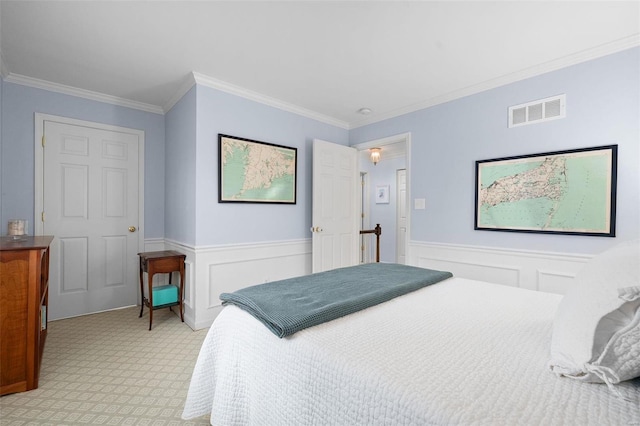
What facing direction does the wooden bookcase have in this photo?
to the viewer's right

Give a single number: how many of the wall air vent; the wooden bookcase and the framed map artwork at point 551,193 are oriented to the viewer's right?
1

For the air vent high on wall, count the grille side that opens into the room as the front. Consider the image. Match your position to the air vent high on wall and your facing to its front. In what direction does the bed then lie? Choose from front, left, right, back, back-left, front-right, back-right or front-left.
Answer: front-left

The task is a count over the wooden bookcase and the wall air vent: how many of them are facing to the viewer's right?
1

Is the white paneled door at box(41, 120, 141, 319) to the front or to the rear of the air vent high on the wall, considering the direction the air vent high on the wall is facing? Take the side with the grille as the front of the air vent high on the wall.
to the front

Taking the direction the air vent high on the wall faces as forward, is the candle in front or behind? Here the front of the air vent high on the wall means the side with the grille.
in front

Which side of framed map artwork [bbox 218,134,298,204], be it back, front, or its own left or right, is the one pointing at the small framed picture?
left

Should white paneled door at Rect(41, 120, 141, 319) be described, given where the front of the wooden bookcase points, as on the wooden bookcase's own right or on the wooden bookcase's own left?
on the wooden bookcase's own left

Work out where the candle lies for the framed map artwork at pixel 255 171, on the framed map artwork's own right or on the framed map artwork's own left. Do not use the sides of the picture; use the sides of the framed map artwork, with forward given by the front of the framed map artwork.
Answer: on the framed map artwork's own right
